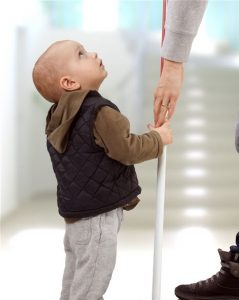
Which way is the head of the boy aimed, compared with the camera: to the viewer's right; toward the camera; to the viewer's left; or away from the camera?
to the viewer's right

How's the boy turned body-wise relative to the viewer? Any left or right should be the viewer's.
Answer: facing away from the viewer and to the right of the viewer
